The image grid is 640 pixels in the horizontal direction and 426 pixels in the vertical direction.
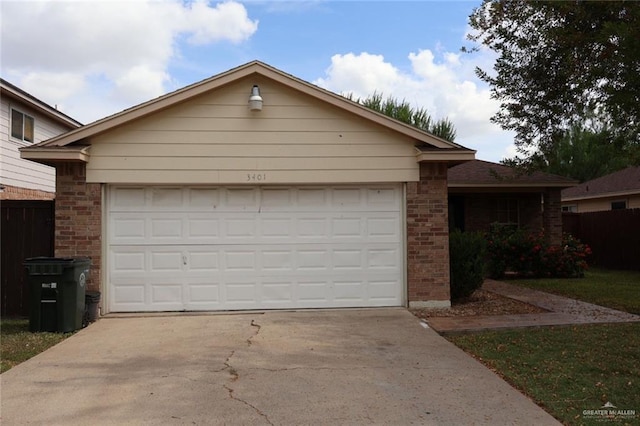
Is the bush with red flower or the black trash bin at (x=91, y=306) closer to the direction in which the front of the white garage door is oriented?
the black trash bin

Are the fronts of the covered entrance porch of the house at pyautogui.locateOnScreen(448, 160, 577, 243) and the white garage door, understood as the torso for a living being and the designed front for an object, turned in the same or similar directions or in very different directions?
same or similar directions

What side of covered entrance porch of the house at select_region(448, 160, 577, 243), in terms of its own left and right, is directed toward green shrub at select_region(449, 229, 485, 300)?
front

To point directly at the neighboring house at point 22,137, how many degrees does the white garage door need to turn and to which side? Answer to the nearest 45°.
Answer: approximately 135° to its right

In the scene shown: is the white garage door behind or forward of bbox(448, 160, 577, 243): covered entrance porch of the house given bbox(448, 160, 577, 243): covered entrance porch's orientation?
forward

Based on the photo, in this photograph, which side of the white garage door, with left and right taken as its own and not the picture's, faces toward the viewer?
front

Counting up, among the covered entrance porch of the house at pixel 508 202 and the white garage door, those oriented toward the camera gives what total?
2

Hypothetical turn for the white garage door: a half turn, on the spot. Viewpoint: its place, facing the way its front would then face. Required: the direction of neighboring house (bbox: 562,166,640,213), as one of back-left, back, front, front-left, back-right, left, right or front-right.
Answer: front-right

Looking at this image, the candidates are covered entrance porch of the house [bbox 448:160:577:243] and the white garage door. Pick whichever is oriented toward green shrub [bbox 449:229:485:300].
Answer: the covered entrance porch of the house

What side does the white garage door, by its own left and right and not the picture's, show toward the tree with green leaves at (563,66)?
left

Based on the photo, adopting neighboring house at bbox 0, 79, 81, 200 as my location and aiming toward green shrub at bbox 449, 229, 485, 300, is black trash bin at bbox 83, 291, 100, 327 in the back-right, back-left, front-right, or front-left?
front-right
